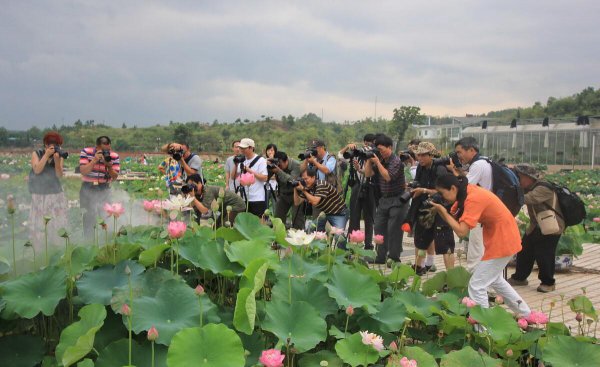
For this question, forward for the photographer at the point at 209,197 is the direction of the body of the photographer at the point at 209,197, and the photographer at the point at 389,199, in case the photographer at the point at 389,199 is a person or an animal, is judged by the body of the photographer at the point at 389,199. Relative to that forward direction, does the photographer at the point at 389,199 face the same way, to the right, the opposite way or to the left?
the same way

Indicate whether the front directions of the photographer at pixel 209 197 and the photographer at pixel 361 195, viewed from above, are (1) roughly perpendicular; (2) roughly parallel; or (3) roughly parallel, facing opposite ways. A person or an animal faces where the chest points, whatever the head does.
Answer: roughly parallel

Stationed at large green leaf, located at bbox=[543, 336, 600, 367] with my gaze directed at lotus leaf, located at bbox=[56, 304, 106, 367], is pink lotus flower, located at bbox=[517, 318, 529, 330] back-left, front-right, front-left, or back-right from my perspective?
front-right

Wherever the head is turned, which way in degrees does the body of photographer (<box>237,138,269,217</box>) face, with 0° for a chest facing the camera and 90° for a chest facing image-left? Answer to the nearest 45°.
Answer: approximately 45°

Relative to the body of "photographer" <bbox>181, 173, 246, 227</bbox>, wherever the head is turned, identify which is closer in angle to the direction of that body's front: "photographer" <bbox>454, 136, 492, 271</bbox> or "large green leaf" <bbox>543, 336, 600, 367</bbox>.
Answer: the large green leaf

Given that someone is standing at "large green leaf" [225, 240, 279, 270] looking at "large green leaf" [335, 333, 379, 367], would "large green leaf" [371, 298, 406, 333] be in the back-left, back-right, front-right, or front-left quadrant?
front-left

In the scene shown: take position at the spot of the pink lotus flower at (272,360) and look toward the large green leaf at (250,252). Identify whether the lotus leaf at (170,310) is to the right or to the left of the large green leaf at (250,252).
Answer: left

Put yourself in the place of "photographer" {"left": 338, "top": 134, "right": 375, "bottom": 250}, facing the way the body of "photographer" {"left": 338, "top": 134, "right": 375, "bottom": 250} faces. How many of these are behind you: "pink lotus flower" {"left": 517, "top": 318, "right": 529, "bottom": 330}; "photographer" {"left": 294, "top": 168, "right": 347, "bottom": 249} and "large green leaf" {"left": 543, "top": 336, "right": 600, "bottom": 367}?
0

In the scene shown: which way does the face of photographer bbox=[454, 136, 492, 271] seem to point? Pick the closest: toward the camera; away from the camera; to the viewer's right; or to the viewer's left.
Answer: to the viewer's left

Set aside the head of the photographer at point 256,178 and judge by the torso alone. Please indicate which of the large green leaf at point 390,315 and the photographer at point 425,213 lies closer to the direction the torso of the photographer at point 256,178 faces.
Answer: the large green leaf

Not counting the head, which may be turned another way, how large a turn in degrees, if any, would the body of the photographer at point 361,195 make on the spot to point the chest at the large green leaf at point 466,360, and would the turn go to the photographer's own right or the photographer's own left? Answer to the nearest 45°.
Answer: approximately 45° to the photographer's own left

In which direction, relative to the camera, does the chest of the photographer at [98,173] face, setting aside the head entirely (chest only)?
toward the camera

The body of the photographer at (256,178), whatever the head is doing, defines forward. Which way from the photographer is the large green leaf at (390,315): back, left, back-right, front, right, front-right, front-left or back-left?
front-left

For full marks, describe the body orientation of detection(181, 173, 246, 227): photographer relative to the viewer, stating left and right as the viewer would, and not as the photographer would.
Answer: facing the viewer and to the left of the viewer

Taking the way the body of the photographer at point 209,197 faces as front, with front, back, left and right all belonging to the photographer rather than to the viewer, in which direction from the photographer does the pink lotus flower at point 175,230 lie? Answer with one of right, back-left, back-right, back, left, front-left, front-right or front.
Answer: front-left

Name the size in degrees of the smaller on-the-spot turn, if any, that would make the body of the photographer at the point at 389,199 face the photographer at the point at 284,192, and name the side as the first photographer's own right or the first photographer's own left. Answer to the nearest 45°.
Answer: approximately 45° to the first photographer's own right
